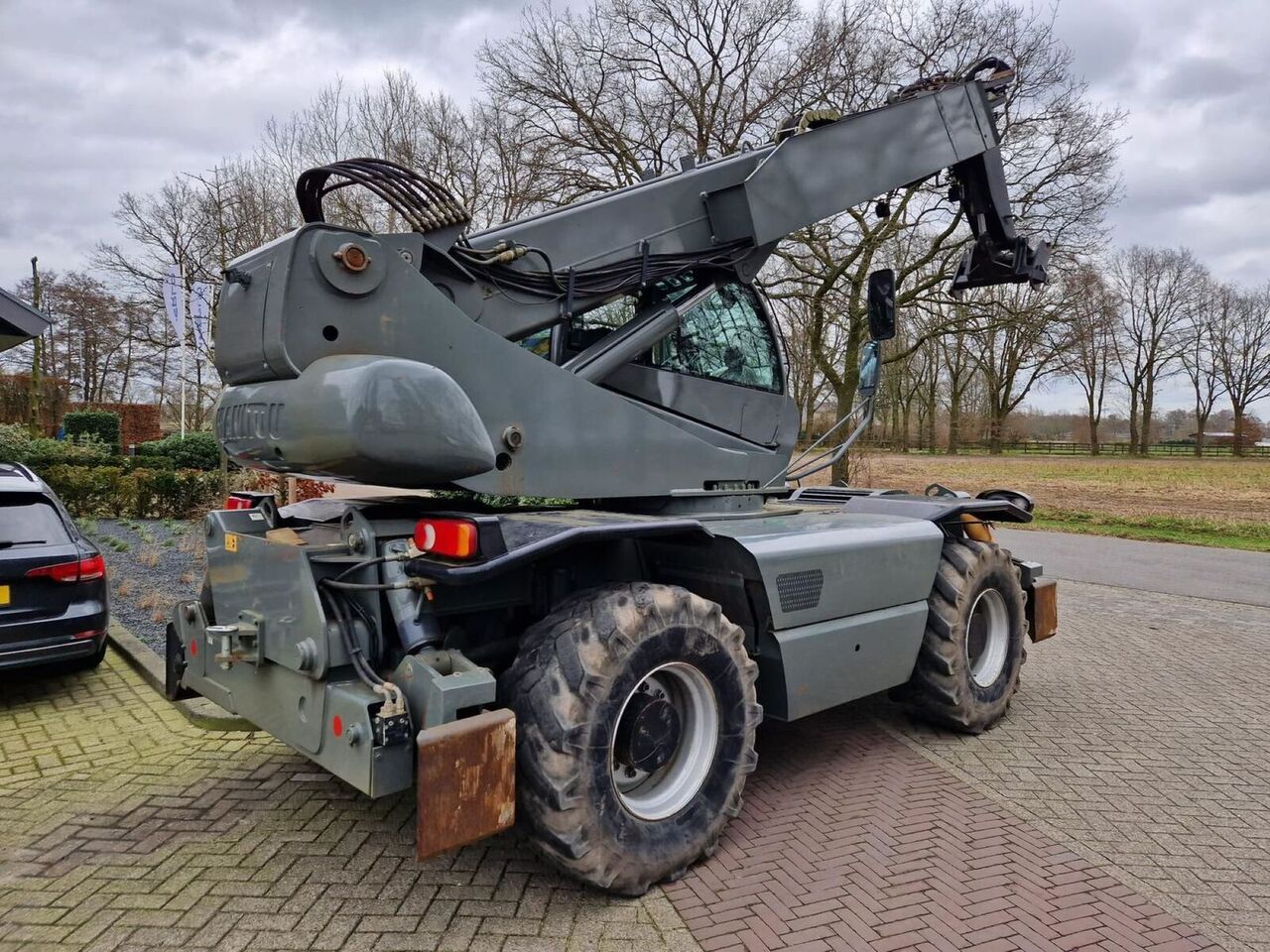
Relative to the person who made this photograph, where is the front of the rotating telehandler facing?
facing away from the viewer and to the right of the viewer

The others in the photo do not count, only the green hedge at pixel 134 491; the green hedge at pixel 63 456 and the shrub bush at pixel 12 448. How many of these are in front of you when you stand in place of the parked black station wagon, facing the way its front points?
3

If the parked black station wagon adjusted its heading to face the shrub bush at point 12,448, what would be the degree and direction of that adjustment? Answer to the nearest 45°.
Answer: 0° — it already faces it

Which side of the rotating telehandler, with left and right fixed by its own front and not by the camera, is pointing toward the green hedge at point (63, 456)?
left

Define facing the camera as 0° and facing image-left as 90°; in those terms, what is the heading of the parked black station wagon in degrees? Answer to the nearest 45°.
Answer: approximately 180°

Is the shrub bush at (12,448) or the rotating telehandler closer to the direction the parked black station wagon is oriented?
the shrub bush

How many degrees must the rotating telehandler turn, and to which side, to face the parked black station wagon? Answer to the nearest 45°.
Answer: approximately 90° to its left

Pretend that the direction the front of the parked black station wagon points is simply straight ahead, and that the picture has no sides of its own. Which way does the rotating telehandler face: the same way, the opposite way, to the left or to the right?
to the right
